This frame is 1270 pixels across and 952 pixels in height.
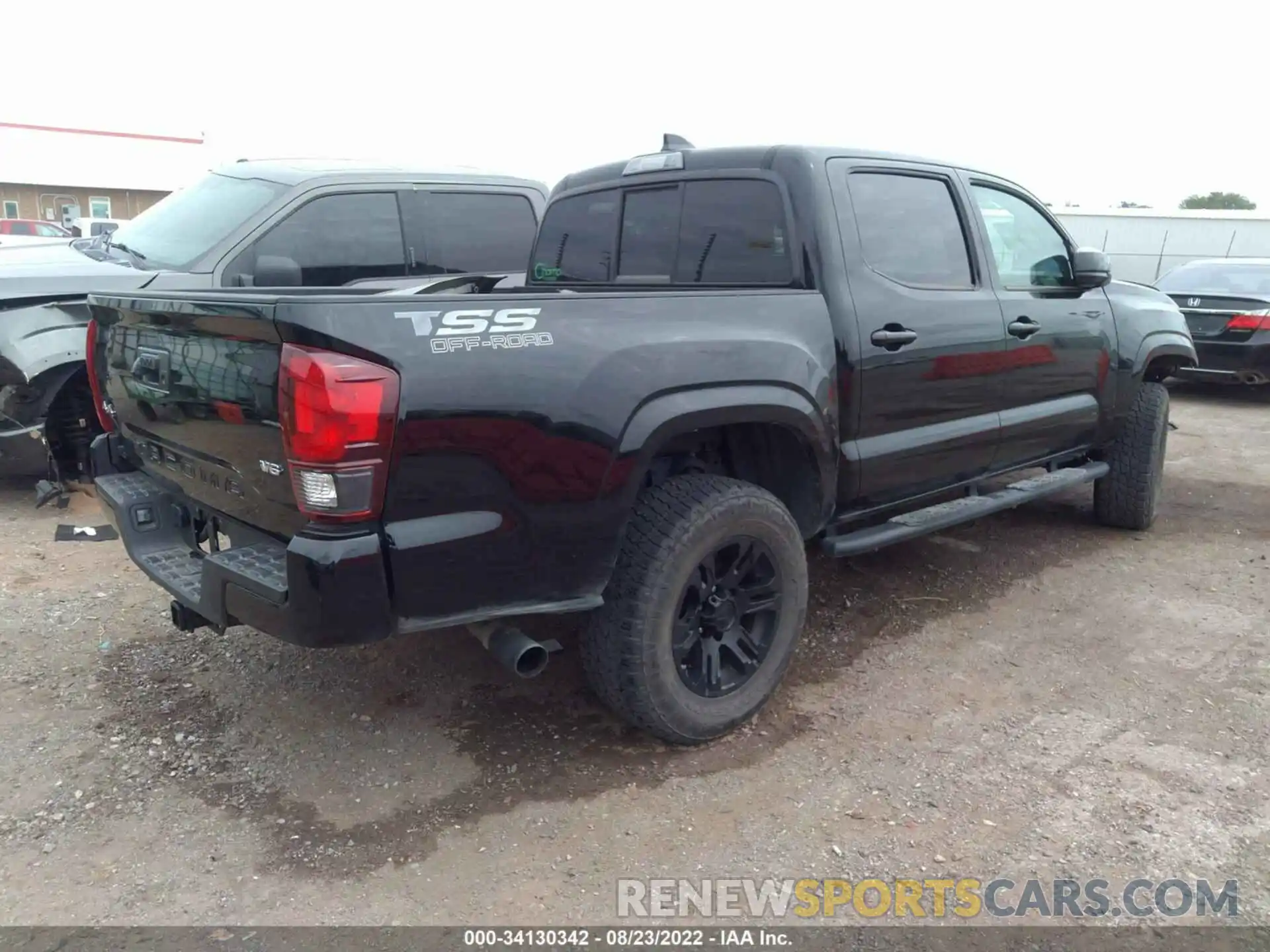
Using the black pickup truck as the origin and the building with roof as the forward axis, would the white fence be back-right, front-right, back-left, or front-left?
front-right

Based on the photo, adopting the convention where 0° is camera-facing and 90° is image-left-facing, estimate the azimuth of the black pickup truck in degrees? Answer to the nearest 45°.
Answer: approximately 225°

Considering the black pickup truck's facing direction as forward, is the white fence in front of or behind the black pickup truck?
in front

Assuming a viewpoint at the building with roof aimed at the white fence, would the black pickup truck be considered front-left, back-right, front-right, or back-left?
front-right

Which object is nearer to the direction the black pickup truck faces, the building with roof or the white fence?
the white fence

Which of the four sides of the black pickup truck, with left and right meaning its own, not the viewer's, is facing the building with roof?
left
